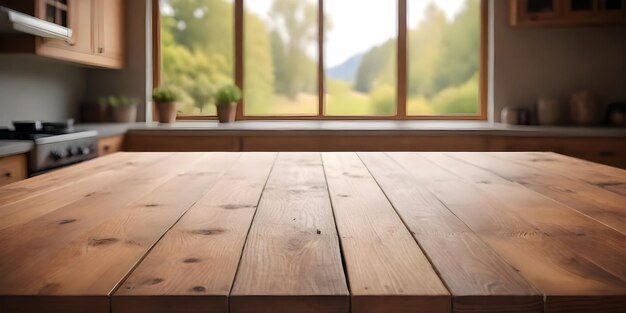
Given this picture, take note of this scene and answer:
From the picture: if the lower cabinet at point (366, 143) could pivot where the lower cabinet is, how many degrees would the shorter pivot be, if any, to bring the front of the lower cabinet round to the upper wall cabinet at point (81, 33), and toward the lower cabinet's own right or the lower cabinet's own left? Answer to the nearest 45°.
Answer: approximately 90° to the lower cabinet's own right

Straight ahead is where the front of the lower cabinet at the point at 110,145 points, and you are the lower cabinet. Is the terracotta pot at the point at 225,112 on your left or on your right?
on your left

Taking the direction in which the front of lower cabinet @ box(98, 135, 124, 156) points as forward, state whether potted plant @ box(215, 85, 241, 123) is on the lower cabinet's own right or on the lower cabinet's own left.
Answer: on the lower cabinet's own left

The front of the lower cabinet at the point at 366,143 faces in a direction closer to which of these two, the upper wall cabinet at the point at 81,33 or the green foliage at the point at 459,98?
the upper wall cabinet

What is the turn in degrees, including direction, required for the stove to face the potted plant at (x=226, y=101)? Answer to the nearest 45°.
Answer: approximately 90° to its left

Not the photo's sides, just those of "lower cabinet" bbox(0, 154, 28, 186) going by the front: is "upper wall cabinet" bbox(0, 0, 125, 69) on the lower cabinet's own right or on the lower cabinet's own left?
on the lower cabinet's own left

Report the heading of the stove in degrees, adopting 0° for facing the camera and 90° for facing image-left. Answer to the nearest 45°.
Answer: approximately 315°

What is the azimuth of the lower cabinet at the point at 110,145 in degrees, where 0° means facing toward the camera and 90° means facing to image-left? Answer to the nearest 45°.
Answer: approximately 315°

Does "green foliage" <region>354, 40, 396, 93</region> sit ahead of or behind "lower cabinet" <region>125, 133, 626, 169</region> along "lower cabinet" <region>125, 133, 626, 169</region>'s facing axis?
behind
